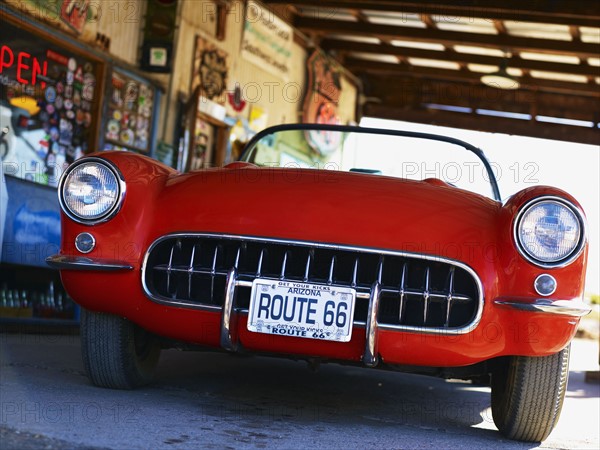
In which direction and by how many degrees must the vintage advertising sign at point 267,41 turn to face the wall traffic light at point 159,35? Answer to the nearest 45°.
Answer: approximately 45° to its right

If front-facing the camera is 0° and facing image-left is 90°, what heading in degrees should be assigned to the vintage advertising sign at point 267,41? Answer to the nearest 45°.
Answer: approximately 315°

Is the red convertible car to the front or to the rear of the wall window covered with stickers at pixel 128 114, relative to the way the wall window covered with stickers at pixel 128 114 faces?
to the front

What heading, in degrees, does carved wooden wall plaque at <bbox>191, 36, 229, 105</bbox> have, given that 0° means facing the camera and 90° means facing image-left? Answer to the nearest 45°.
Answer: approximately 315°

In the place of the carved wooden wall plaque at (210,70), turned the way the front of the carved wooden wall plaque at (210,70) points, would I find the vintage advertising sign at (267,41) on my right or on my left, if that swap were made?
on my left

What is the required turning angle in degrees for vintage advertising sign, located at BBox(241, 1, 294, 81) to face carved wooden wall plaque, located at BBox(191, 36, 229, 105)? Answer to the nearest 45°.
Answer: approximately 90° to its right

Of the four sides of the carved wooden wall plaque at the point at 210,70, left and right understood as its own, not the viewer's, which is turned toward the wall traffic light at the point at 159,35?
right

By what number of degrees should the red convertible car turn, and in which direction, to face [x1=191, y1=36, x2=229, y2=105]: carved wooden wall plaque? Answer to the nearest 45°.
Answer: approximately 180°

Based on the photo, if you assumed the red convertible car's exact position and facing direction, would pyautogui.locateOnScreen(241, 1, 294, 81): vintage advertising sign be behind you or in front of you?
behind

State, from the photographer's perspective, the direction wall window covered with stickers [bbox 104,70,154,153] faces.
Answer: facing the viewer and to the right of the viewer

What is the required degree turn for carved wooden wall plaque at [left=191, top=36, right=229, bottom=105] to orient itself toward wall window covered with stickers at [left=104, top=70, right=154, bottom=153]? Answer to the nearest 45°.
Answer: approximately 90° to its right

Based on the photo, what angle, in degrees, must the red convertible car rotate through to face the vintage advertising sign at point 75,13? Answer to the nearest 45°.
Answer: approximately 135° to its right
